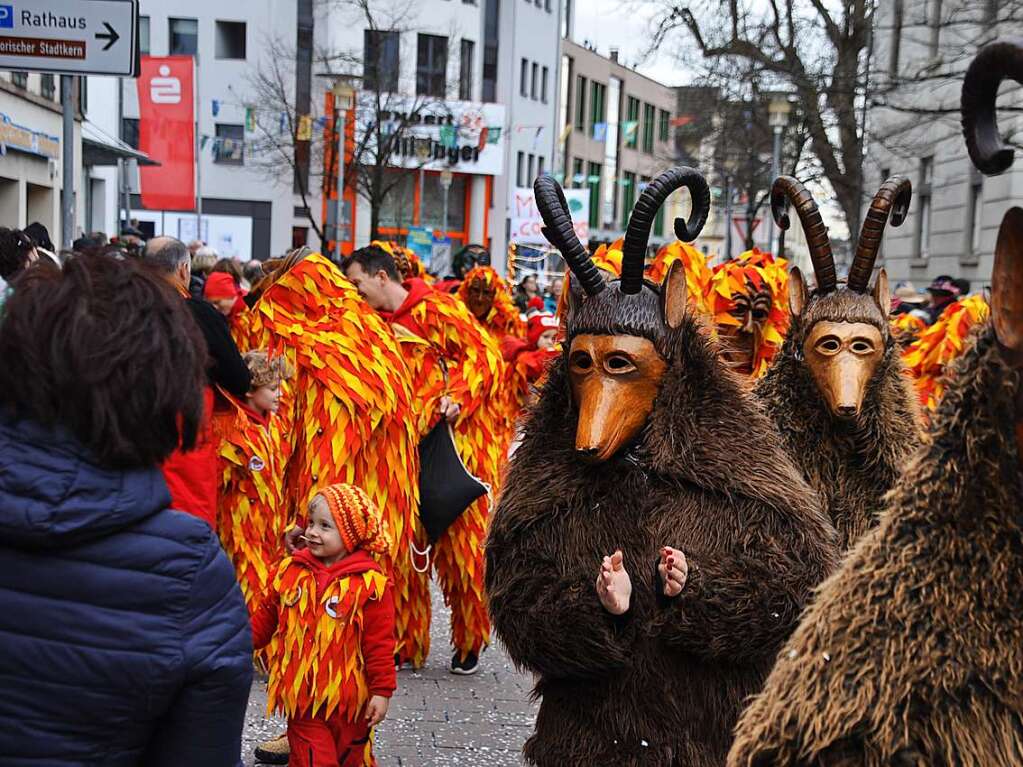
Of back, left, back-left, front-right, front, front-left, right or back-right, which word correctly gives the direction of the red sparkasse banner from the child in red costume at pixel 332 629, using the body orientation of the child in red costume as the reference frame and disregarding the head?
back-right

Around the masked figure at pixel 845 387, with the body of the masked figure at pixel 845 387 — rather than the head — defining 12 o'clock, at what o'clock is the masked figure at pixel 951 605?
the masked figure at pixel 951 605 is roughly at 12 o'clock from the masked figure at pixel 845 387.

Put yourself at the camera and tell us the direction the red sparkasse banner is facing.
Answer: facing the viewer

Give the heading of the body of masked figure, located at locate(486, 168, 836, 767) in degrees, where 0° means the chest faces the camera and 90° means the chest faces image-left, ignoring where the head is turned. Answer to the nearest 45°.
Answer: approximately 45°

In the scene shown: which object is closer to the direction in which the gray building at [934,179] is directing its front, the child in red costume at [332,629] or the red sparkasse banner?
the red sparkasse banner

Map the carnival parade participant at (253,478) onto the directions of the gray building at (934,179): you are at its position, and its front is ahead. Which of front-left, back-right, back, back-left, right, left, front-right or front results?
front-left

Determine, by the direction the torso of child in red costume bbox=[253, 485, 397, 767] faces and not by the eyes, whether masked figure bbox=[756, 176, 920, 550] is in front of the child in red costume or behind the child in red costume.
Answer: behind

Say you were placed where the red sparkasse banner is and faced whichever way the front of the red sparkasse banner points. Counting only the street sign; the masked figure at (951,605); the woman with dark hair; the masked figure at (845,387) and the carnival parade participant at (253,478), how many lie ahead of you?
5

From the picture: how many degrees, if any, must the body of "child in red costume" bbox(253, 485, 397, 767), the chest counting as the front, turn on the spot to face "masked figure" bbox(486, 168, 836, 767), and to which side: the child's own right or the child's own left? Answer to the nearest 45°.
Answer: approximately 90° to the child's own left

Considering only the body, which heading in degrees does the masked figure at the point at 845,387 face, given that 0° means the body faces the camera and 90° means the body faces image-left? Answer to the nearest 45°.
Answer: approximately 0°

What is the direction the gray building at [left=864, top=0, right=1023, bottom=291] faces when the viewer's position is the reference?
facing the viewer and to the left of the viewer

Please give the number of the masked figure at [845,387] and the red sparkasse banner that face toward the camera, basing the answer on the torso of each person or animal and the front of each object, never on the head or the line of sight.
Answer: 2

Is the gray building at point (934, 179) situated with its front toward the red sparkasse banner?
yes

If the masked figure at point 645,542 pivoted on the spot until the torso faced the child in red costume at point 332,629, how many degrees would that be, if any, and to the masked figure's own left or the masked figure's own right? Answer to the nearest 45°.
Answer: approximately 90° to the masked figure's own right

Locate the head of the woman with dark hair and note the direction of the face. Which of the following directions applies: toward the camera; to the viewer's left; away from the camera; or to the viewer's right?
away from the camera
